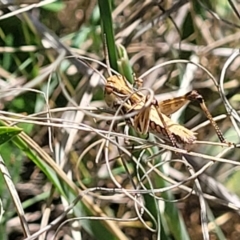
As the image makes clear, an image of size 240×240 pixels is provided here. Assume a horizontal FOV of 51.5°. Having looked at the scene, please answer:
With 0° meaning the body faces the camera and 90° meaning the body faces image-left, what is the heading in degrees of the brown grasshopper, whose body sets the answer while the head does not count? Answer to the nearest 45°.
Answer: approximately 135°
